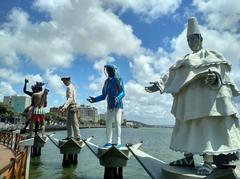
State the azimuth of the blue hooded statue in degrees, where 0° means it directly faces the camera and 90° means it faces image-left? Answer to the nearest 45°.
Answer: approximately 45°

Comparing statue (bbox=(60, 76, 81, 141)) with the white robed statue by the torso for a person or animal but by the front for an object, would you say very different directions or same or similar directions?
same or similar directions

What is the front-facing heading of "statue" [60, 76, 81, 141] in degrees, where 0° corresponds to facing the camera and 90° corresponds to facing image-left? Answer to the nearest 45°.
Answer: approximately 90°

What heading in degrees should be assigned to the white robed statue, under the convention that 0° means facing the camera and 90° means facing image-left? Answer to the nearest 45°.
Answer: approximately 45°

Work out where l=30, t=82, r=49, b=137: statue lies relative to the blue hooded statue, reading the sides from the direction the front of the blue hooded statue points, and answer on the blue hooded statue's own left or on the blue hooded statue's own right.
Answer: on the blue hooded statue's own right

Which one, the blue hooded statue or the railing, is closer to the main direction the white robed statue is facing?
the railing

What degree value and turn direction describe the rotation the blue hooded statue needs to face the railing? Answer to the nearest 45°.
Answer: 0° — it already faces it

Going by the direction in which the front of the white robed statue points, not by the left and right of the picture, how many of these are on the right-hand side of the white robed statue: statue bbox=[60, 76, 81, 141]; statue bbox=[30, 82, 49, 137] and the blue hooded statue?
3

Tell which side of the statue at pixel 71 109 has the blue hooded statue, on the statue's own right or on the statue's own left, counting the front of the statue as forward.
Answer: on the statue's own left
